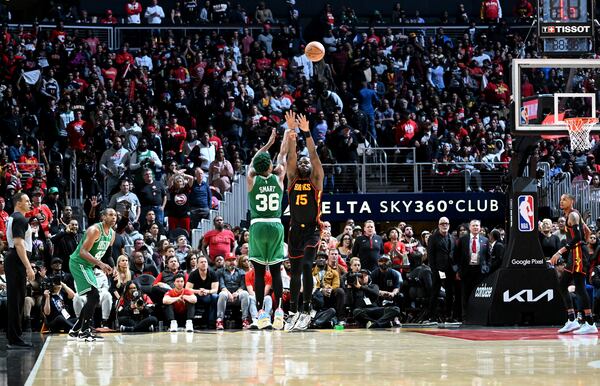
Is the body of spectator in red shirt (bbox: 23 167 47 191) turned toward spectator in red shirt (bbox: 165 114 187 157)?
no

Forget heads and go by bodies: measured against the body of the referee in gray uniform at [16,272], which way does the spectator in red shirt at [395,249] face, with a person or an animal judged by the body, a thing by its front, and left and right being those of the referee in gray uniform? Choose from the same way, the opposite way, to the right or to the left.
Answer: to the right

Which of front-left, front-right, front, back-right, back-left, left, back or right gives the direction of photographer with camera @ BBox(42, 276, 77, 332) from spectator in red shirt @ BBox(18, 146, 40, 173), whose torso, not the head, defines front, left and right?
front

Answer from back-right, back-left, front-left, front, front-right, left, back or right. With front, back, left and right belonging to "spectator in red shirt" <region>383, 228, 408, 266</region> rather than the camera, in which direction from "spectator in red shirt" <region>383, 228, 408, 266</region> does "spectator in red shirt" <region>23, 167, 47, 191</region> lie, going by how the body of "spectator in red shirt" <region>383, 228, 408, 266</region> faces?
right

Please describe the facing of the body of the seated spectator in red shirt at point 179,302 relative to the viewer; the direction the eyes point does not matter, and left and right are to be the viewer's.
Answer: facing the viewer

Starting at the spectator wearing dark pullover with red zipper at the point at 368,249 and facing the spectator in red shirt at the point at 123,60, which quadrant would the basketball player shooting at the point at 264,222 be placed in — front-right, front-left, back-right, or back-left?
back-left

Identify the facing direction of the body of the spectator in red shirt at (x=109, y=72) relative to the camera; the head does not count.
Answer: toward the camera

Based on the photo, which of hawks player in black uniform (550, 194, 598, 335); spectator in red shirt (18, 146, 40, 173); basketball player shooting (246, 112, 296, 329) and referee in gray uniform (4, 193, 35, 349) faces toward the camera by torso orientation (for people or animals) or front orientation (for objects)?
the spectator in red shirt

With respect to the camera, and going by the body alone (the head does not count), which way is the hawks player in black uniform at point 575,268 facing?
to the viewer's left

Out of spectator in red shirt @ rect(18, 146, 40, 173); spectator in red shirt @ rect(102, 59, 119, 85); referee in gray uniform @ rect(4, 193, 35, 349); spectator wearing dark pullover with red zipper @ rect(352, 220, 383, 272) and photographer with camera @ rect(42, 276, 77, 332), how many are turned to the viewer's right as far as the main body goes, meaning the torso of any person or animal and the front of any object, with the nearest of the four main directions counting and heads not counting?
1

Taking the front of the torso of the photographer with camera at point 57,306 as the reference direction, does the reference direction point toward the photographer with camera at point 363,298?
no

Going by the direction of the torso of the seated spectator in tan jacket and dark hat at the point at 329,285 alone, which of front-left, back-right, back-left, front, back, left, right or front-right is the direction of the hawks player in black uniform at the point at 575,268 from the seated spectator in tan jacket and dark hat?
front-left

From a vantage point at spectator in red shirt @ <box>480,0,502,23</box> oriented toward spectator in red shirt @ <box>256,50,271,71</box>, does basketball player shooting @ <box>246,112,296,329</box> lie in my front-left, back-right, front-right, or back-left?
front-left

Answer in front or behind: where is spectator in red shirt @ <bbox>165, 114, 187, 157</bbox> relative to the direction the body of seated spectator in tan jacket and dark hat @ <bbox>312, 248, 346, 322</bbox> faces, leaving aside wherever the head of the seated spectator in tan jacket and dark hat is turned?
behind

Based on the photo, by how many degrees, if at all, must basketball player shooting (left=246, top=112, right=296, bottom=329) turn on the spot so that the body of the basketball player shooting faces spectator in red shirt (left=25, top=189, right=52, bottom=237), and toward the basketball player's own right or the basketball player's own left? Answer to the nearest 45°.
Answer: approximately 45° to the basketball player's own left

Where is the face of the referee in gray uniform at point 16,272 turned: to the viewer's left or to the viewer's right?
to the viewer's right

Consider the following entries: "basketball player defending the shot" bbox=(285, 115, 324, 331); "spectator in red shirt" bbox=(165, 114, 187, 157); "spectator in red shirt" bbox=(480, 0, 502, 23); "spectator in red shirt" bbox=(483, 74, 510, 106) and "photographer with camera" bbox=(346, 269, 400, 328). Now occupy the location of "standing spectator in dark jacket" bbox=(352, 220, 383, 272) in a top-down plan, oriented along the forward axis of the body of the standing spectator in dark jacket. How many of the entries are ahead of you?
2
